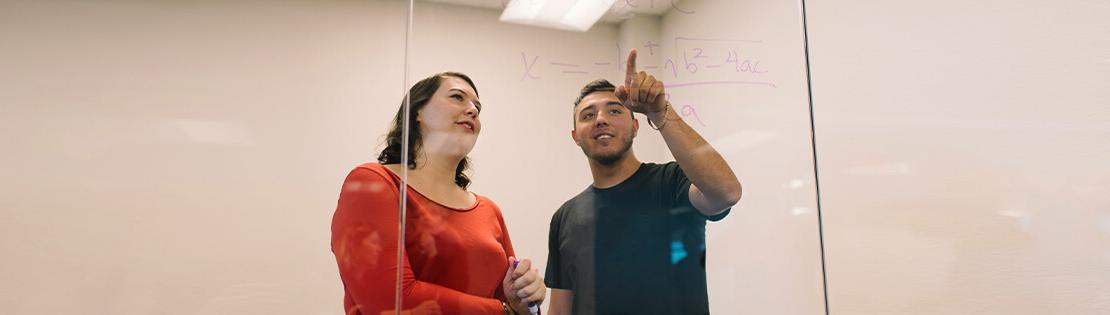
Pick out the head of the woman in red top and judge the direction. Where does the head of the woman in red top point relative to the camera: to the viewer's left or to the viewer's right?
to the viewer's right

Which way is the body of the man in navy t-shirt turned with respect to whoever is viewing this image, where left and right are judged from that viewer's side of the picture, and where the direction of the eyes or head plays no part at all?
facing the viewer

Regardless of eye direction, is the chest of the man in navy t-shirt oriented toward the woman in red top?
no

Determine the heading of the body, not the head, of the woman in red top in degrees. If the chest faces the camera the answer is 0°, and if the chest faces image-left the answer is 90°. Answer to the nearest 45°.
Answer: approximately 315°

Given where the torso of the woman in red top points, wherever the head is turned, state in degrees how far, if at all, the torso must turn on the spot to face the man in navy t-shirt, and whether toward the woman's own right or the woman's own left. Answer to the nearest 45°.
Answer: approximately 45° to the woman's own left

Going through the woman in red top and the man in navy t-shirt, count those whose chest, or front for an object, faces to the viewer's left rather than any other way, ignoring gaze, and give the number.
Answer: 0
